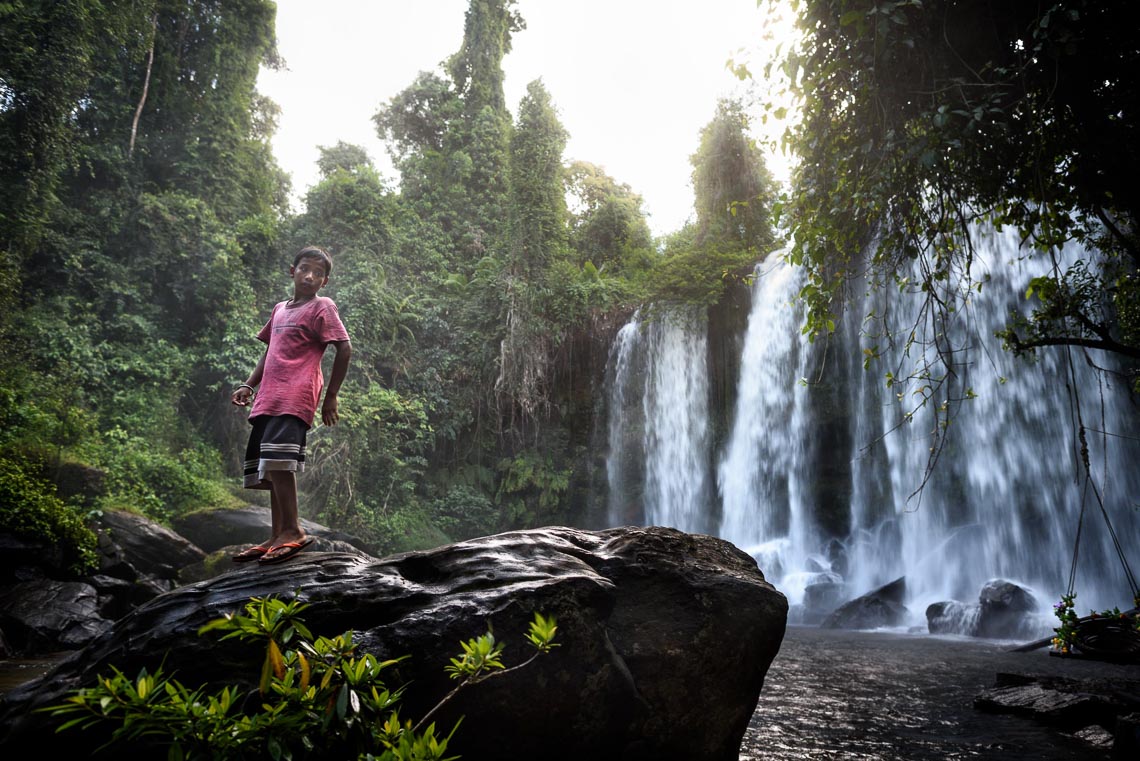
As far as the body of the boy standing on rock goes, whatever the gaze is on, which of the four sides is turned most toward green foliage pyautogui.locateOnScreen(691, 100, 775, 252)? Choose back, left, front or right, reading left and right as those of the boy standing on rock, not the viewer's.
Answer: back

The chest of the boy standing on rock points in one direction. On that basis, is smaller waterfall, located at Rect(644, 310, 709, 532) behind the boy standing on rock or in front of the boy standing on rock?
behind

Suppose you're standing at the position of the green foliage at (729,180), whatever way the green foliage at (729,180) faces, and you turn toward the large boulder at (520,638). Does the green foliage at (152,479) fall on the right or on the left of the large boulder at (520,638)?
right

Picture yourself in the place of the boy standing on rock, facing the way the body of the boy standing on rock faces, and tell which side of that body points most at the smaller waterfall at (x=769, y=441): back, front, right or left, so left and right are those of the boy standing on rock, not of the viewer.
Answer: back

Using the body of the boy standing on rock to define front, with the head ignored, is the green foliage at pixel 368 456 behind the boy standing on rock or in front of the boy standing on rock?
behind

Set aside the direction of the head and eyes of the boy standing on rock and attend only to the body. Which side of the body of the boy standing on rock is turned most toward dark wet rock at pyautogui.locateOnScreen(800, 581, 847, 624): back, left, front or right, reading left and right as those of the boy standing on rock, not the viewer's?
back

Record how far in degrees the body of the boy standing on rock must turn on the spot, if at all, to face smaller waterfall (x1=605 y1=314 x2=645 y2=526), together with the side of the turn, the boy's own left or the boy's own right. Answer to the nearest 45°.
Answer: approximately 180°

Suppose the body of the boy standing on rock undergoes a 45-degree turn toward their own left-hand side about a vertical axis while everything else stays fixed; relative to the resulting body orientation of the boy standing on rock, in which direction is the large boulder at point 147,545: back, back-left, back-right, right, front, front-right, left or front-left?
back
